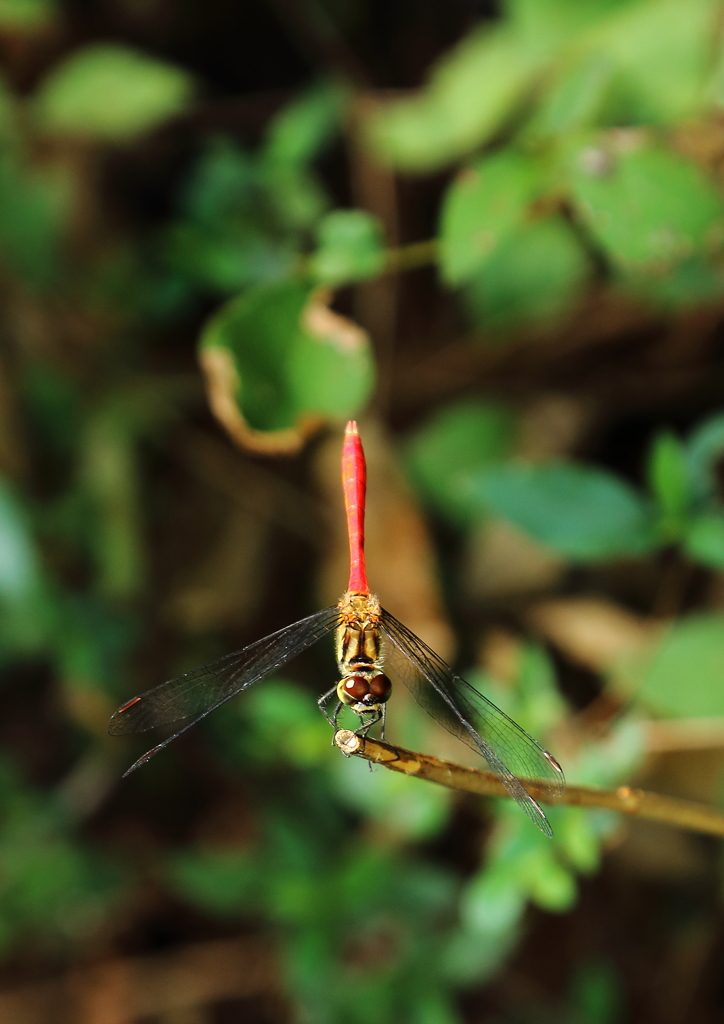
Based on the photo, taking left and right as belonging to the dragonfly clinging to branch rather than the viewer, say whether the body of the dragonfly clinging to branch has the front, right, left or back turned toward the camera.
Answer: front

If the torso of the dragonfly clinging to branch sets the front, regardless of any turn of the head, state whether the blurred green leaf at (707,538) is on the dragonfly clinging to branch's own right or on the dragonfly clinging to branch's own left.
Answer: on the dragonfly clinging to branch's own left

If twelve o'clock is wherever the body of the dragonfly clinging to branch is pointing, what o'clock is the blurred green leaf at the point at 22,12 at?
The blurred green leaf is roughly at 5 o'clock from the dragonfly clinging to branch.

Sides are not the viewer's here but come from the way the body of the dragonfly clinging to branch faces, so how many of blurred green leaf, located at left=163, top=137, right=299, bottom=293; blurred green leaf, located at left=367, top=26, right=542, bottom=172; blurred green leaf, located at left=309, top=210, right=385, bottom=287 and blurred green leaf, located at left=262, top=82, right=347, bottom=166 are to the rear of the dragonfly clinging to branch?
4

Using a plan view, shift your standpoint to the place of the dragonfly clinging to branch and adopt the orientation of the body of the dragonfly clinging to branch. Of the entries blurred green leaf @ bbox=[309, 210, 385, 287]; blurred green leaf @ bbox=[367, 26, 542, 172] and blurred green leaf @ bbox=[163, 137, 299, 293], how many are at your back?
3

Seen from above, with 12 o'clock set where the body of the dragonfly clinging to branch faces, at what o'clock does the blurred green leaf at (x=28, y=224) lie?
The blurred green leaf is roughly at 5 o'clock from the dragonfly clinging to branch.

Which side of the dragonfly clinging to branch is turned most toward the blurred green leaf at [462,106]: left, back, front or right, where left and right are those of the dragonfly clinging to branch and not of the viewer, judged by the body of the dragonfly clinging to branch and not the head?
back

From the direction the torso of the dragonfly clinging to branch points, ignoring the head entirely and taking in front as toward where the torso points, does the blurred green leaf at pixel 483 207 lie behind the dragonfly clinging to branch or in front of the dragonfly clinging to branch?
behind

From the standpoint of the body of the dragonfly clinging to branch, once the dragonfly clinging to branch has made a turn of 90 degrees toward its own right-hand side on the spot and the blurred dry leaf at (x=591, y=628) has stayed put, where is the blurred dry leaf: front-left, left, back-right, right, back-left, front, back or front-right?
back-right

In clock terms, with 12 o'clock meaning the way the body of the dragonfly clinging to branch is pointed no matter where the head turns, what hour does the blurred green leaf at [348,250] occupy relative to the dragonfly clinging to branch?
The blurred green leaf is roughly at 6 o'clock from the dragonfly clinging to branch.

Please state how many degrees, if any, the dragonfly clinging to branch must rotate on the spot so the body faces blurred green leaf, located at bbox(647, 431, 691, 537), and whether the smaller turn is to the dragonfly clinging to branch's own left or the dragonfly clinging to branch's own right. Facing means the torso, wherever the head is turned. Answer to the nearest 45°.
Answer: approximately 135° to the dragonfly clinging to branch's own left

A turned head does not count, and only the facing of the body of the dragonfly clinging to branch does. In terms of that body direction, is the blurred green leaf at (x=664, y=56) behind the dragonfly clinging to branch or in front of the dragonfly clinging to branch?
behind
